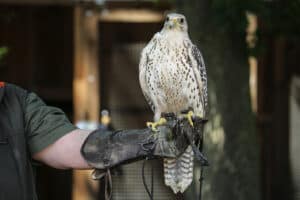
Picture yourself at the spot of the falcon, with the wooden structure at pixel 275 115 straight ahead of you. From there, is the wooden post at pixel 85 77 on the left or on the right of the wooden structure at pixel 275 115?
left

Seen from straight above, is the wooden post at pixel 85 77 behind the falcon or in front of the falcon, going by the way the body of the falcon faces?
behind

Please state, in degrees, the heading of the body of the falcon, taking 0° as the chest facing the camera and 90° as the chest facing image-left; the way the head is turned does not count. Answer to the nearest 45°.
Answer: approximately 0°

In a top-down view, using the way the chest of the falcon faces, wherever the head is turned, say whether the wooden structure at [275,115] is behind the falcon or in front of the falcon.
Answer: behind

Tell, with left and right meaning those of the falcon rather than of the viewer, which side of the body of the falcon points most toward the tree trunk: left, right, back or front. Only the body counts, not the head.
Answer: back

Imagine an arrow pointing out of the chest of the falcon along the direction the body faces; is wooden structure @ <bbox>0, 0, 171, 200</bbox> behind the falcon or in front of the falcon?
behind
